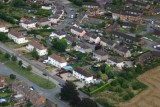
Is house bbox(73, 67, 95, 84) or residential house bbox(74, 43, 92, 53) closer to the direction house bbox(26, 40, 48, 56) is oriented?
the house bbox(73, 67, 95, 84)

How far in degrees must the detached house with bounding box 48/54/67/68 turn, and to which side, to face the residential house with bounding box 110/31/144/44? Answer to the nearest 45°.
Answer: approximately 180°

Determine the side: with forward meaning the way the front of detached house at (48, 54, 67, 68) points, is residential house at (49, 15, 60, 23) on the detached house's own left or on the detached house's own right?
on the detached house's own right

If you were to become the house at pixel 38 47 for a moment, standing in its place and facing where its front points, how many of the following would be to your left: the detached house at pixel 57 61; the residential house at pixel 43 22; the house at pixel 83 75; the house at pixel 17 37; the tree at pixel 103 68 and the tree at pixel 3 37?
3

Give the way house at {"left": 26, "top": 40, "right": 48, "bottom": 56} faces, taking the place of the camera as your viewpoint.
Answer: facing the viewer and to the left of the viewer

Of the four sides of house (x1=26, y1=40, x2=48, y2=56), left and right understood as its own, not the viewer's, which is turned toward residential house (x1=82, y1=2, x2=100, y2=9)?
back

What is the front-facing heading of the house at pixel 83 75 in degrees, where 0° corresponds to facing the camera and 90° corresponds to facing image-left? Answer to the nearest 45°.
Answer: approximately 45°

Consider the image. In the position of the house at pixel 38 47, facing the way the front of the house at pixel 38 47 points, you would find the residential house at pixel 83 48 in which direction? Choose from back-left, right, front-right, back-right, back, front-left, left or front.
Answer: back-left

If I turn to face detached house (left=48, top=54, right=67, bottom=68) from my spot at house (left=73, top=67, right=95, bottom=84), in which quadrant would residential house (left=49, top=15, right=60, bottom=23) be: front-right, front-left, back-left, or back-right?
front-right

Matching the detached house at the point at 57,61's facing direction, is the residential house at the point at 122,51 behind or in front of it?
behind

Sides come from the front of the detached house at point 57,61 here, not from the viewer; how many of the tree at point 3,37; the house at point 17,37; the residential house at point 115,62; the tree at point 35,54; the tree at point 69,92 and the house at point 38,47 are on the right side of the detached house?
4

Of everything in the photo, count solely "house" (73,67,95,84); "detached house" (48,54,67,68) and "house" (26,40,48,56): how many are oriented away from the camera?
0

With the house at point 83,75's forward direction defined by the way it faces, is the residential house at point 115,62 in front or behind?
behind

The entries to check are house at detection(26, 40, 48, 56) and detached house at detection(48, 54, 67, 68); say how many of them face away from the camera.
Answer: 0

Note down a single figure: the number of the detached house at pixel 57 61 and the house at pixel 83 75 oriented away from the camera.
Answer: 0

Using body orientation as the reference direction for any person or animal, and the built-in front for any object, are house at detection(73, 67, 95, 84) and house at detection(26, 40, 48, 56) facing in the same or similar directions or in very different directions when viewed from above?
same or similar directions
